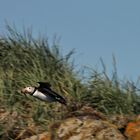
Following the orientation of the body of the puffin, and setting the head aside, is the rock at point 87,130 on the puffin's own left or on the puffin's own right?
on the puffin's own left

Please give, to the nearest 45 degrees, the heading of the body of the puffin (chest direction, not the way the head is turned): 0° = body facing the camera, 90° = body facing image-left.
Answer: approximately 90°
